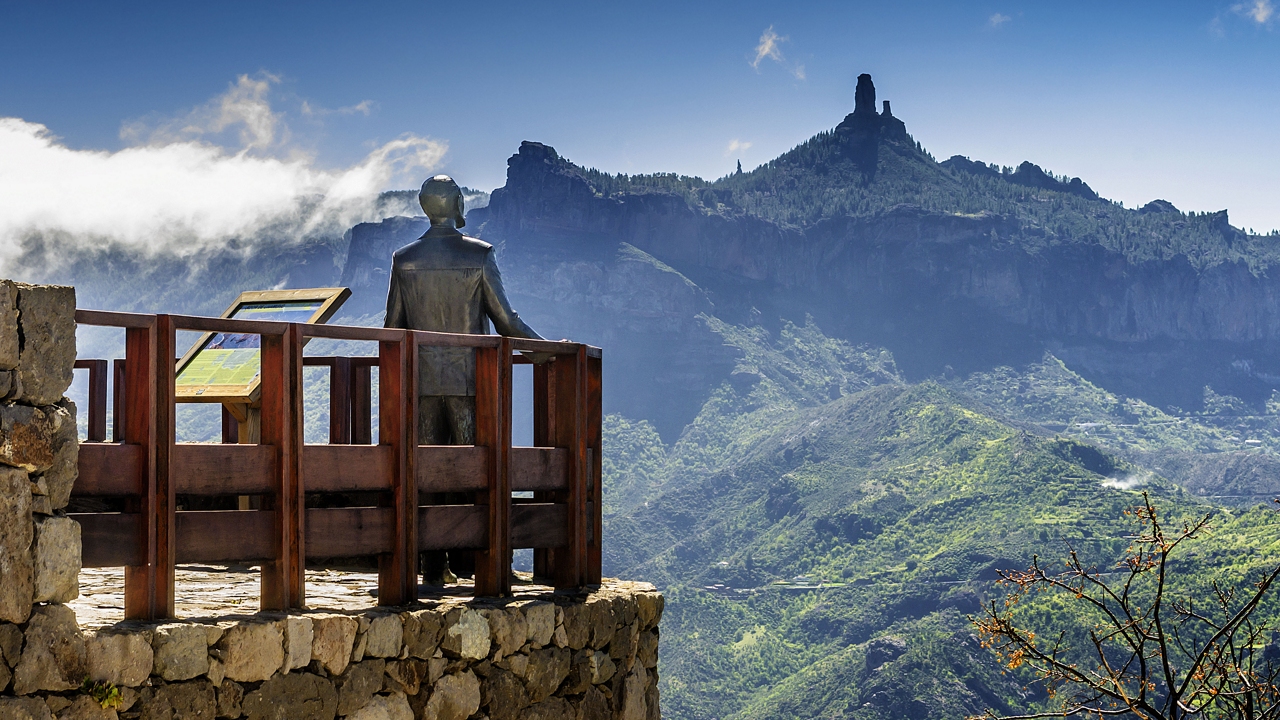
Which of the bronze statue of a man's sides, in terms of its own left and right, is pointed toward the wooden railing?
back

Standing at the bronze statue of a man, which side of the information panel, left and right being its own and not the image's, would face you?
left

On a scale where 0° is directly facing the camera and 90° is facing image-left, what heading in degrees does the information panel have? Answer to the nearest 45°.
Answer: approximately 45°

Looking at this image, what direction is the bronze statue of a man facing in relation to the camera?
away from the camera

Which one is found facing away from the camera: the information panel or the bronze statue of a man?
the bronze statue of a man

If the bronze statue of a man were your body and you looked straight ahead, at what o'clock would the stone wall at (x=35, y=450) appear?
The stone wall is roughly at 7 o'clock from the bronze statue of a man.

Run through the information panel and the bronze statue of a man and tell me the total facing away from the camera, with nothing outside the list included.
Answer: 1
